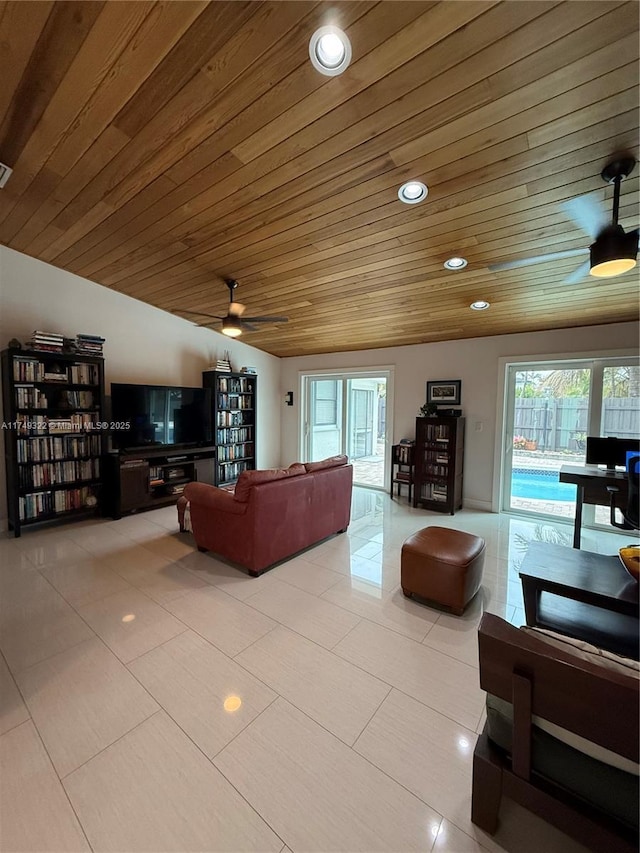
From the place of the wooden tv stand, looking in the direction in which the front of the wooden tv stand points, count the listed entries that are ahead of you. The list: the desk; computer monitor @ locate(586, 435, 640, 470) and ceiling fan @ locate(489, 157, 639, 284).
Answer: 3

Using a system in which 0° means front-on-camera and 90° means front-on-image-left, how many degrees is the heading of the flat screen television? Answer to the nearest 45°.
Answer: approximately 315°

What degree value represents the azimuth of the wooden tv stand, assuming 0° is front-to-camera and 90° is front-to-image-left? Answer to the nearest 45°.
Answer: approximately 315°

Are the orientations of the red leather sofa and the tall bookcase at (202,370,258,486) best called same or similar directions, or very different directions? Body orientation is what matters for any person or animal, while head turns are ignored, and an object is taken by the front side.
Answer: very different directions

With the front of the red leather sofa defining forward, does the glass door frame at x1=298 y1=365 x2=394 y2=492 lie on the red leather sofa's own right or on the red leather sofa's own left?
on the red leather sofa's own right

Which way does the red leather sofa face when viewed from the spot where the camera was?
facing away from the viewer and to the left of the viewer
